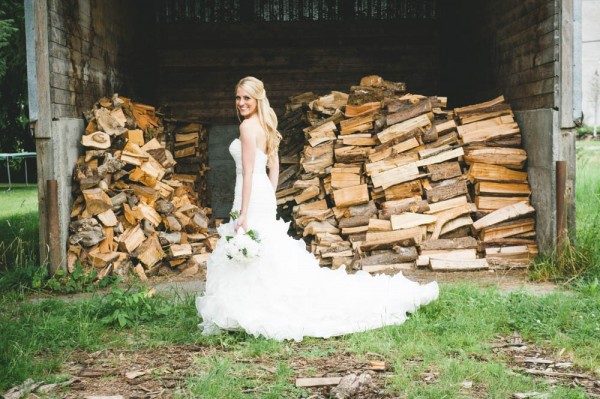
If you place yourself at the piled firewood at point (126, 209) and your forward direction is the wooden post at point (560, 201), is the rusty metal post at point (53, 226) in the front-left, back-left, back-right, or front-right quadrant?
back-right

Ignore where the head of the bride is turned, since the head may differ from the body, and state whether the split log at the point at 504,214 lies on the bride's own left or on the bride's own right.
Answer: on the bride's own right

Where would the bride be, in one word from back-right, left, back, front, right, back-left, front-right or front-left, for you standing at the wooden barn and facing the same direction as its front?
front

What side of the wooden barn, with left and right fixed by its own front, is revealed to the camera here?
front
